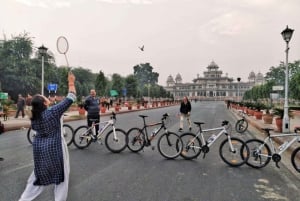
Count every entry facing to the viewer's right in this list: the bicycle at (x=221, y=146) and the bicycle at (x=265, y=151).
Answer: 2

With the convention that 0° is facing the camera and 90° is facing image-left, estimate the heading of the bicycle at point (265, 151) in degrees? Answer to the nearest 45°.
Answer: approximately 270°

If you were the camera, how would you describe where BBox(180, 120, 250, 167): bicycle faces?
facing to the right of the viewer

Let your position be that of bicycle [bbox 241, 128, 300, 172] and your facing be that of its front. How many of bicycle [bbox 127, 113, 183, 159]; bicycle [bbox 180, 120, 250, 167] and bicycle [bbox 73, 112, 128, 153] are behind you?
3

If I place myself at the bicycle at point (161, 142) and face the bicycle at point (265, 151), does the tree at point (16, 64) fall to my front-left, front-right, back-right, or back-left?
back-left

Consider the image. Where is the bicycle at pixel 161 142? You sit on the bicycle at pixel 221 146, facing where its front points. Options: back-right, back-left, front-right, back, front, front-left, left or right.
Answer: back

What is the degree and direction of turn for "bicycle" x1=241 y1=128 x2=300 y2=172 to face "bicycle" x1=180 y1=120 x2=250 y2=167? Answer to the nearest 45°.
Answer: approximately 180°

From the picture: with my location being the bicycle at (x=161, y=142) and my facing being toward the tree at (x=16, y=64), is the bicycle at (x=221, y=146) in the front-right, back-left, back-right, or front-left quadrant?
back-right

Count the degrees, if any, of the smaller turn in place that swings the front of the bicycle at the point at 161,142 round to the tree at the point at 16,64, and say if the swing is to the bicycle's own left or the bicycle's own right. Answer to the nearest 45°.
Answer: approximately 180°

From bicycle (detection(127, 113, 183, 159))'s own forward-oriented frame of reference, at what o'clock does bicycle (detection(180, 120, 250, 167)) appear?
bicycle (detection(180, 120, 250, 167)) is roughly at 11 o'clock from bicycle (detection(127, 113, 183, 159)).

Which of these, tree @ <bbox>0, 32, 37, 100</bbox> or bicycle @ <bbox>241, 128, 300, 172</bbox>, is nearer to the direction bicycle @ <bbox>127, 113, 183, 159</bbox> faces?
the bicycle

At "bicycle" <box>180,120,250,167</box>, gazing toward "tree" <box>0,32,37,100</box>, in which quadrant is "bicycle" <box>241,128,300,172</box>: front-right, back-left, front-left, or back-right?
back-right
